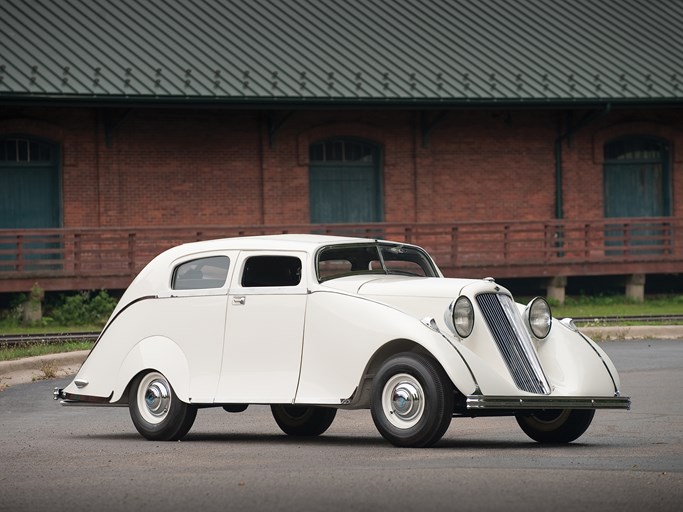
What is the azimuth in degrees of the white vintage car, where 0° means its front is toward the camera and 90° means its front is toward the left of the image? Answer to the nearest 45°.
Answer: approximately 315°

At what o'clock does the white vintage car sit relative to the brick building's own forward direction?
The white vintage car is roughly at 12 o'clock from the brick building.

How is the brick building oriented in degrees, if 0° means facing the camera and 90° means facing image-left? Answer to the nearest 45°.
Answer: approximately 0°

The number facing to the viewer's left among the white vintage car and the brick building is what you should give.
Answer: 0
